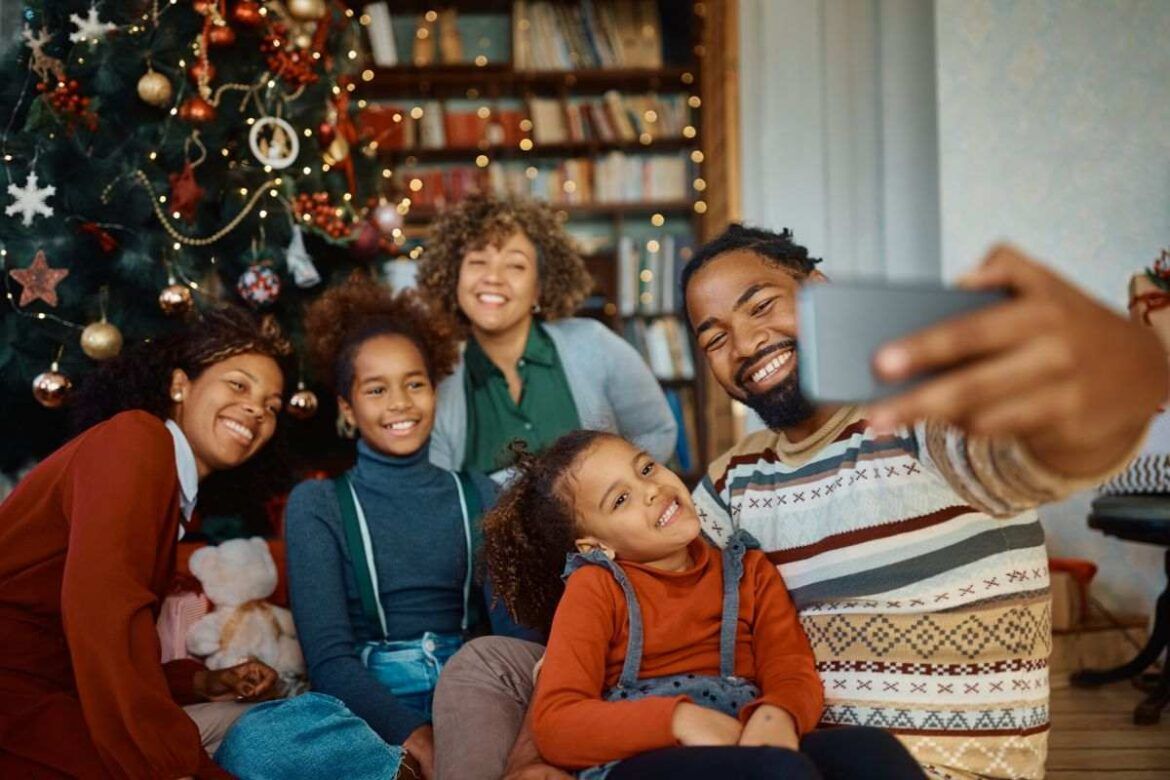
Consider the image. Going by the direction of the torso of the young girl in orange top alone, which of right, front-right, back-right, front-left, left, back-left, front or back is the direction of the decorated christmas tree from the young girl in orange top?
back

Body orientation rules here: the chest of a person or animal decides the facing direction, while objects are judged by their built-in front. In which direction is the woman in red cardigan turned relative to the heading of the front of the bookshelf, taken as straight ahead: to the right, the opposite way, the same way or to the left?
to the left

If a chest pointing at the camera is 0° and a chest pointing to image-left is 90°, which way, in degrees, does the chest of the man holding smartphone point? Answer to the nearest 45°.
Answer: approximately 0°

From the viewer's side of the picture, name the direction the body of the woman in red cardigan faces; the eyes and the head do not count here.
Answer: to the viewer's right

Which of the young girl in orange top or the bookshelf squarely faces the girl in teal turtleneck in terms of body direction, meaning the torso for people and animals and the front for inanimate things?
the bookshelf

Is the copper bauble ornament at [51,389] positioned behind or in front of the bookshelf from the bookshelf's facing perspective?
in front

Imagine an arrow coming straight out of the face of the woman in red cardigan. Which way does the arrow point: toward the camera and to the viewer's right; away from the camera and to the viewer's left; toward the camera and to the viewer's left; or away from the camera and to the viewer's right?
toward the camera and to the viewer's right

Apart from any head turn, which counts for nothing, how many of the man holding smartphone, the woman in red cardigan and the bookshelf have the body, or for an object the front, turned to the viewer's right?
1

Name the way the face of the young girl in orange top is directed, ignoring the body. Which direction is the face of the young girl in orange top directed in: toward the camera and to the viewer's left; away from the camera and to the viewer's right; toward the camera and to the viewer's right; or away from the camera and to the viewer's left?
toward the camera and to the viewer's right

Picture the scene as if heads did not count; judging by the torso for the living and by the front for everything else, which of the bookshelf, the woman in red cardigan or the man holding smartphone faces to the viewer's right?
the woman in red cardigan

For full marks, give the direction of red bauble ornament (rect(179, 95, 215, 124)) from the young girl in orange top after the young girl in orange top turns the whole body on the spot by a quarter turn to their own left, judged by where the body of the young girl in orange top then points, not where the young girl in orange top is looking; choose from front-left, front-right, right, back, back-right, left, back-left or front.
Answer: left
